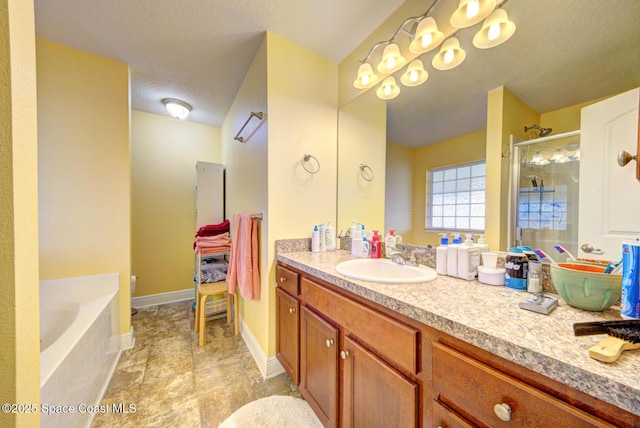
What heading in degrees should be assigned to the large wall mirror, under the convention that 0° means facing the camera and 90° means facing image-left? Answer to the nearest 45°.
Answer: approximately 45°

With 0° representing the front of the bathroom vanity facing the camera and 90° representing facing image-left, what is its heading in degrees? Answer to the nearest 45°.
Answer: approximately 45°

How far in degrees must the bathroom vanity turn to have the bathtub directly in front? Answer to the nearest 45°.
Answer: approximately 45° to its right
